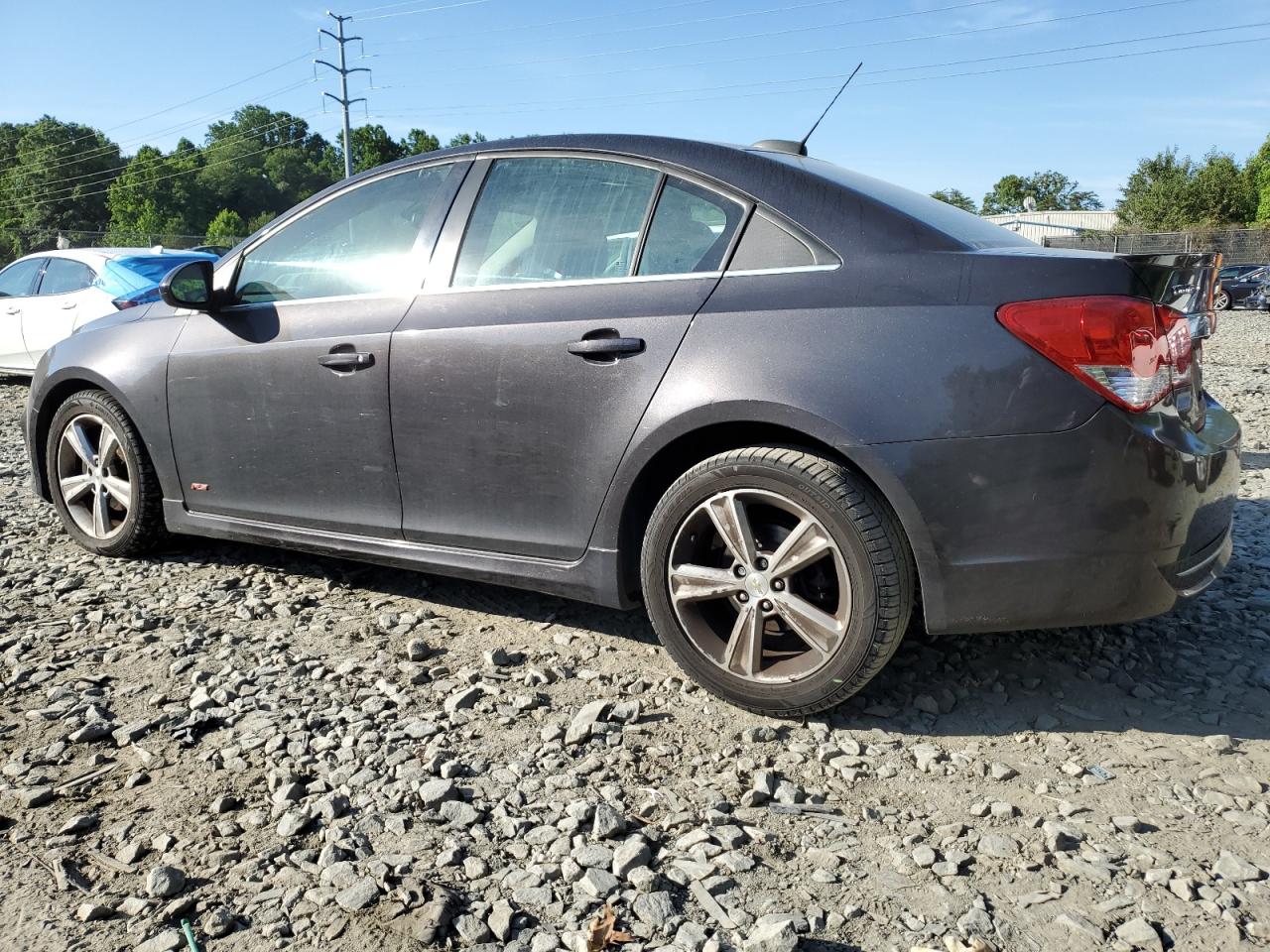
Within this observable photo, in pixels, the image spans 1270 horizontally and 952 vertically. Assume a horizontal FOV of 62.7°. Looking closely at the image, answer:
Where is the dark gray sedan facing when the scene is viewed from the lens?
facing away from the viewer and to the left of the viewer

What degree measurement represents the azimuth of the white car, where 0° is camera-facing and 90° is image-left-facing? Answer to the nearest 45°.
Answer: approximately 135°

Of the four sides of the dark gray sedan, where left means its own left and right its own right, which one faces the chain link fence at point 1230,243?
right

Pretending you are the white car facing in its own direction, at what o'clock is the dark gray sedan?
The dark gray sedan is roughly at 7 o'clock from the white car.

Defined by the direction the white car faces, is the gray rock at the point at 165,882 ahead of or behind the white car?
behind

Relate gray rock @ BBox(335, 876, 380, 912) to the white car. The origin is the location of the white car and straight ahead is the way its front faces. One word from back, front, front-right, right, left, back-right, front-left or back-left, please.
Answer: back-left
